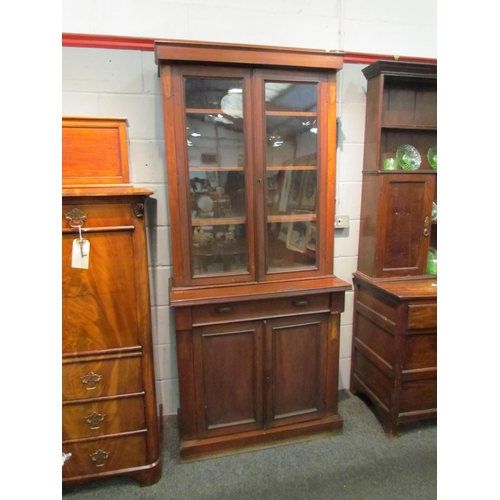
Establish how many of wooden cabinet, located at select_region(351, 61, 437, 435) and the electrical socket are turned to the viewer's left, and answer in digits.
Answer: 0

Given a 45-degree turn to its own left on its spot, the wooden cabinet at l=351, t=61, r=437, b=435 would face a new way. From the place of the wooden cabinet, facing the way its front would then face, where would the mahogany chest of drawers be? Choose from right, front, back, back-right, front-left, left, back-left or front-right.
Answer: back-right

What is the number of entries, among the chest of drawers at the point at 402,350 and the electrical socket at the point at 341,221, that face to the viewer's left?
0

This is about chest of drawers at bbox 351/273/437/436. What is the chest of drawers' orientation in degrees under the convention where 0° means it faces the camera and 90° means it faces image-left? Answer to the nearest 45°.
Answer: approximately 315°
